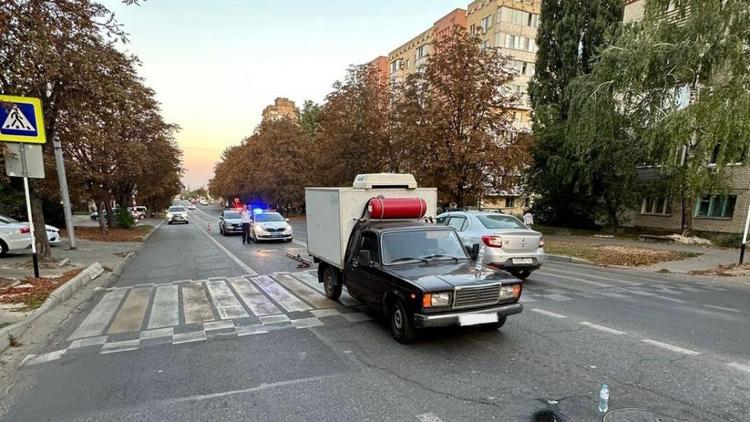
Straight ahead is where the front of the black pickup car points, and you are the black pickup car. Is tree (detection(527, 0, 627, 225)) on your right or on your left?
on your left

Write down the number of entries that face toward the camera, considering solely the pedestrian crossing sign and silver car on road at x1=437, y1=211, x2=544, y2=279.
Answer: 1

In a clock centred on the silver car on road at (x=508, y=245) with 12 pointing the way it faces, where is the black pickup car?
The black pickup car is roughly at 8 o'clock from the silver car on road.

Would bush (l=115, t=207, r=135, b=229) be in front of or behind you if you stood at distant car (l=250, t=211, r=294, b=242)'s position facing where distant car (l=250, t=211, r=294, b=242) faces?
behind

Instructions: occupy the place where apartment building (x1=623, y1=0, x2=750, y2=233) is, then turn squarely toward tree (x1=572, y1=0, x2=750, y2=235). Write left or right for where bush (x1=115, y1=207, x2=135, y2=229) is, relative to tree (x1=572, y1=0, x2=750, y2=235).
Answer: right

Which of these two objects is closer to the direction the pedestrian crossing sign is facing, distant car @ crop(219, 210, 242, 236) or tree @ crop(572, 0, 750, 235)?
the tree

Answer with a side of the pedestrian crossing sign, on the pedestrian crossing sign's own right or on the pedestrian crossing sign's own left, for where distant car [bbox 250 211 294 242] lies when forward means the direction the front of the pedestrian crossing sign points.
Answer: on the pedestrian crossing sign's own left

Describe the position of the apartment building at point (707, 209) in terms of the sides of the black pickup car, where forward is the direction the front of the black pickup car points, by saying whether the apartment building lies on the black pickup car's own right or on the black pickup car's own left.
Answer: on the black pickup car's own left

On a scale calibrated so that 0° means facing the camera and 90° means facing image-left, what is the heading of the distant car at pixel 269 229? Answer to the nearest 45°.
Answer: approximately 315°

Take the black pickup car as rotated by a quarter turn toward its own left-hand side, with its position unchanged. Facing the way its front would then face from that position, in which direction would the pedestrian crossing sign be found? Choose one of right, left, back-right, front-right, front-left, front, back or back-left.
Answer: back-left

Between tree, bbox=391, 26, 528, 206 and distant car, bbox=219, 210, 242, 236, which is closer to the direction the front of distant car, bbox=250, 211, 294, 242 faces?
the tree

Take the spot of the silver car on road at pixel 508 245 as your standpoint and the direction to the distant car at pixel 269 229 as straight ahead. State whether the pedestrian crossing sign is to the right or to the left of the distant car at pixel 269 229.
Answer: left

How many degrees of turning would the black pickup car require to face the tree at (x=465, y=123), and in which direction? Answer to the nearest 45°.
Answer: approximately 135° to its left
